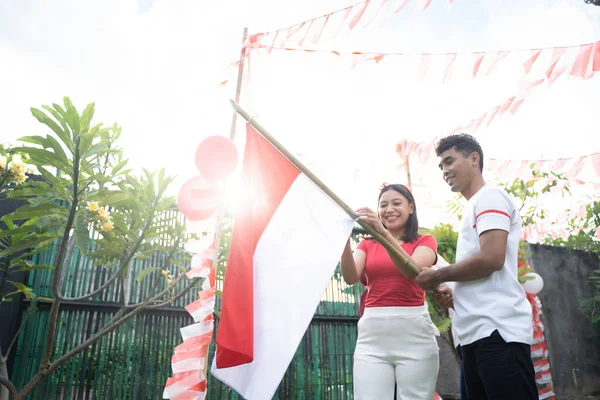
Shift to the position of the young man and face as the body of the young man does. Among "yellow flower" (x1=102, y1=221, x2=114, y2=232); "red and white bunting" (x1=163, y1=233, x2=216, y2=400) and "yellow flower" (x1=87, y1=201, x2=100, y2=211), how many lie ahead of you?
3

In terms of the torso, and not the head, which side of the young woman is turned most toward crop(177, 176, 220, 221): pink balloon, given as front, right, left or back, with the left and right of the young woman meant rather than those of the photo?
right

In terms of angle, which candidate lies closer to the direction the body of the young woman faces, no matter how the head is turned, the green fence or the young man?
the young man

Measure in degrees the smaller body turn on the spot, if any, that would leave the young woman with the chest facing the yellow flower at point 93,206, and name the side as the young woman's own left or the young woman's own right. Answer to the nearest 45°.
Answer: approximately 90° to the young woman's own right

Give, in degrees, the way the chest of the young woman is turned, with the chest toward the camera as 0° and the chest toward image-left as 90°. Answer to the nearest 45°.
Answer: approximately 0°

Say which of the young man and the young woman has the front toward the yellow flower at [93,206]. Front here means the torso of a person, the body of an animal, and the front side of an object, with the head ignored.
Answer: the young man

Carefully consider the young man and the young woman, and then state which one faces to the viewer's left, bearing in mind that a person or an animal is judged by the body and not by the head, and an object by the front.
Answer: the young man

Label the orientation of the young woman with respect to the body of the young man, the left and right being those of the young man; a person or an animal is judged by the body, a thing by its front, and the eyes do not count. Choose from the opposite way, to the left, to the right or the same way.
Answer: to the left

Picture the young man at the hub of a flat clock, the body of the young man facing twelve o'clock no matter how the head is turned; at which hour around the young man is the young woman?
The young woman is roughly at 1 o'clock from the young man.

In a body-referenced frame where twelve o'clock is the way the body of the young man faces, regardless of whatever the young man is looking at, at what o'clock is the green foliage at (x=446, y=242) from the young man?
The green foliage is roughly at 3 o'clock from the young man.

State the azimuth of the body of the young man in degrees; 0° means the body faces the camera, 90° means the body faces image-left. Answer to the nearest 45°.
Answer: approximately 90°
